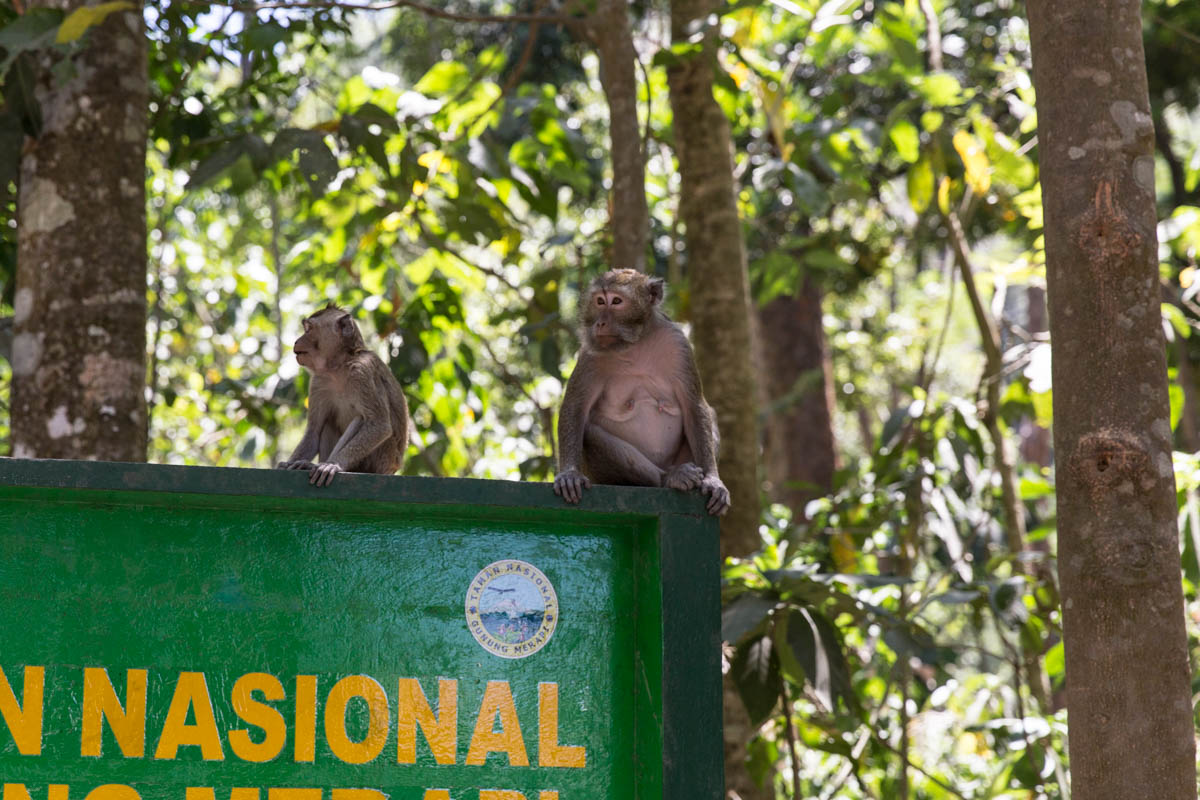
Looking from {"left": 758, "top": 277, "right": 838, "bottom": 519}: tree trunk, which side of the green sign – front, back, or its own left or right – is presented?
back

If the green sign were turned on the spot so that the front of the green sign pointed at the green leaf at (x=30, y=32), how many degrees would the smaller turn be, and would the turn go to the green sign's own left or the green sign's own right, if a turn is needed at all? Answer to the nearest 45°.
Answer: approximately 135° to the green sign's own right

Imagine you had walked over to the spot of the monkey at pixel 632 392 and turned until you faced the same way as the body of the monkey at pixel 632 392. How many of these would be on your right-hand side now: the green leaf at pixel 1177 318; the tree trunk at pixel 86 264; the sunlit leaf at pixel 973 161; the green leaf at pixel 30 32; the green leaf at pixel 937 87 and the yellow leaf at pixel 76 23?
3

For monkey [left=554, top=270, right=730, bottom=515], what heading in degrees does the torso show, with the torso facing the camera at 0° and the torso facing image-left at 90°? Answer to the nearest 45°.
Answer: approximately 0°
